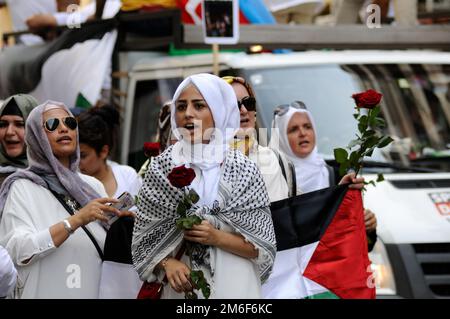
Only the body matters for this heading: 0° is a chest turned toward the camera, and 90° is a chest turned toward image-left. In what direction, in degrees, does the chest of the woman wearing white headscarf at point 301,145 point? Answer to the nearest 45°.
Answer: approximately 315°

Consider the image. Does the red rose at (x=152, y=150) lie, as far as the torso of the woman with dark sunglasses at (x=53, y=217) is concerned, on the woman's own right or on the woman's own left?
on the woman's own left

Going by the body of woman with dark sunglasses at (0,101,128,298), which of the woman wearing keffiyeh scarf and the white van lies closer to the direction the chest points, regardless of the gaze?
the woman wearing keffiyeh scarf
